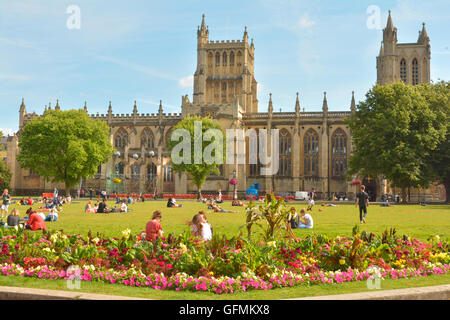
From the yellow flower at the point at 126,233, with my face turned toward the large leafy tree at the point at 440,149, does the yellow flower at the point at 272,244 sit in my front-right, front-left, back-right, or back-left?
front-right

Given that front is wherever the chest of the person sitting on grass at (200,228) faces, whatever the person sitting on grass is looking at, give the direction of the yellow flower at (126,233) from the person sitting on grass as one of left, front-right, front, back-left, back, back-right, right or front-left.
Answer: front-left
